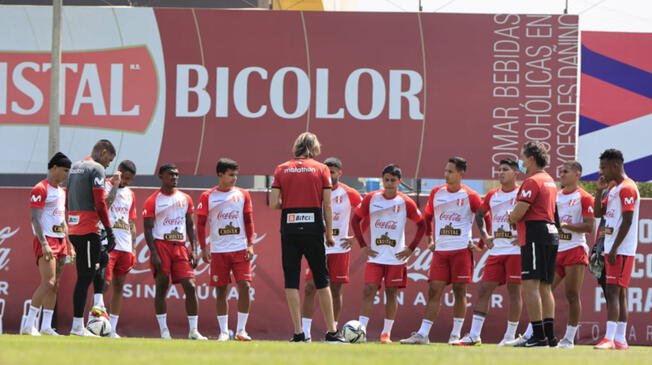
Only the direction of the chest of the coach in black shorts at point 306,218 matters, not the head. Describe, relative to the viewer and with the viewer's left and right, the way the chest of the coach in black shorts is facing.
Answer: facing away from the viewer

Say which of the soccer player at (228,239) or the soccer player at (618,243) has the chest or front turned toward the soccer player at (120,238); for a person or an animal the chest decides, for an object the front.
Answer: the soccer player at (618,243)

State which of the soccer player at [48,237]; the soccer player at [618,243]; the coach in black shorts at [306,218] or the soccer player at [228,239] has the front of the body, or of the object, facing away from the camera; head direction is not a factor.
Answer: the coach in black shorts

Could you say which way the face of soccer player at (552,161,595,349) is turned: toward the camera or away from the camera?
toward the camera

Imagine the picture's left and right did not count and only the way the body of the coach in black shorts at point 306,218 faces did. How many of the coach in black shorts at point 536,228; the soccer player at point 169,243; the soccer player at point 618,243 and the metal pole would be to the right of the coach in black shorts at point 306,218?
2

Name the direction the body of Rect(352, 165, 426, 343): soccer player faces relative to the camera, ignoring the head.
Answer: toward the camera

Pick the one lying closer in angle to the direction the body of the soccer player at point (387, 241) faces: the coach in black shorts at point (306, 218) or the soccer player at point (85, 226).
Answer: the coach in black shorts

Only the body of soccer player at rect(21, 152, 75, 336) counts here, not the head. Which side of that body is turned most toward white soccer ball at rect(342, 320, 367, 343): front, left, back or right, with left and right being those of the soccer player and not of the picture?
front

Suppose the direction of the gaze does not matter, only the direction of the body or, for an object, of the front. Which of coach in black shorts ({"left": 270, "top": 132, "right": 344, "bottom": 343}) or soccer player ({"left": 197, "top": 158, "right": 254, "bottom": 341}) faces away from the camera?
the coach in black shorts

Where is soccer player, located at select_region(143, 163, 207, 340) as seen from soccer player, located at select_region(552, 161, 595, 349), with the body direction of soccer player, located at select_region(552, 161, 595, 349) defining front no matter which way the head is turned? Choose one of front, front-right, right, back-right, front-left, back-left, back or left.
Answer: front-right

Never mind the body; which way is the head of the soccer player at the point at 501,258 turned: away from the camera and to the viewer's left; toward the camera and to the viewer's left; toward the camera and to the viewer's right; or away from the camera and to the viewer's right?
toward the camera and to the viewer's left
